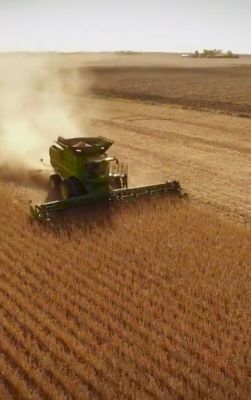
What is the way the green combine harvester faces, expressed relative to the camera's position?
facing the viewer and to the right of the viewer

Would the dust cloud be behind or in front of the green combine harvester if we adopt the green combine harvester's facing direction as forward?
behind
